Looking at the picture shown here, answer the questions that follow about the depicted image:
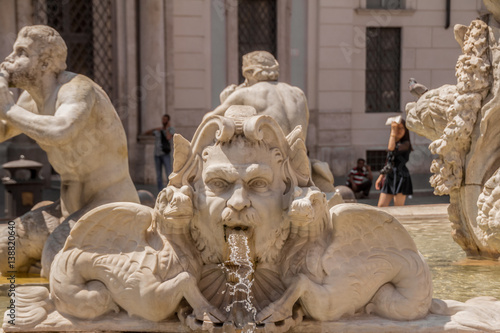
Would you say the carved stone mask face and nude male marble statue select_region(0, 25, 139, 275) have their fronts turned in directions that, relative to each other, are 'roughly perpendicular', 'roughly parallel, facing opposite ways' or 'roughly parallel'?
roughly perpendicular

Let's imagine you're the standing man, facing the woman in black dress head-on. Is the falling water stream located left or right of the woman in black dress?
right

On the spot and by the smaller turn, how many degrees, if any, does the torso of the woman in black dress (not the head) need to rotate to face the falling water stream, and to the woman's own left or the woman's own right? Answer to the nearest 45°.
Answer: approximately 45° to the woman's own left

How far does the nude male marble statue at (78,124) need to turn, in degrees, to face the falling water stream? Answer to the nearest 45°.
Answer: approximately 90° to its left

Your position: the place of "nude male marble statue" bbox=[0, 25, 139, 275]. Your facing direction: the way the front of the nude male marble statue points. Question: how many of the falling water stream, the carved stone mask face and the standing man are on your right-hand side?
1

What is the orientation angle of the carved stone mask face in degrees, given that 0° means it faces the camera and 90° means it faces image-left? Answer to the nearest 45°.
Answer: approximately 0°

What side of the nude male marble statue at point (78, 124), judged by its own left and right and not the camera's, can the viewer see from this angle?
left

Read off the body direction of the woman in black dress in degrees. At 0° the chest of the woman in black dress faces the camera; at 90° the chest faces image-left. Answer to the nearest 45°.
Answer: approximately 45°

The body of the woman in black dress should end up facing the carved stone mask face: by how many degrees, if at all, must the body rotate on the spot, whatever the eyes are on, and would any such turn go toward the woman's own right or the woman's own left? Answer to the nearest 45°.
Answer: approximately 45° to the woman's own left

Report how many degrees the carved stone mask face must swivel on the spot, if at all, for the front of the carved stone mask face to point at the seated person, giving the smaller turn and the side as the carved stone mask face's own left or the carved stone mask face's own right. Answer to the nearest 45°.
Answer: approximately 180°

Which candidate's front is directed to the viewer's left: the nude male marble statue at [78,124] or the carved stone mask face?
the nude male marble statue

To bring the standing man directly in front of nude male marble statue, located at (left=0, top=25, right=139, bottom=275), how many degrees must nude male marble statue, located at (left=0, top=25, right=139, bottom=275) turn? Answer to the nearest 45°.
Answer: approximately 90° to its right
